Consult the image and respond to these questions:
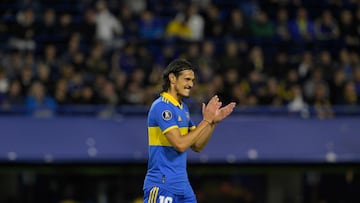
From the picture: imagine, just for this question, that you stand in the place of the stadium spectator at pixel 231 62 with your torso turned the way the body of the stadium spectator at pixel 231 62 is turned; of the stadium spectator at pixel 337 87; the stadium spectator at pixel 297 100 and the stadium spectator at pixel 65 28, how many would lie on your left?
2

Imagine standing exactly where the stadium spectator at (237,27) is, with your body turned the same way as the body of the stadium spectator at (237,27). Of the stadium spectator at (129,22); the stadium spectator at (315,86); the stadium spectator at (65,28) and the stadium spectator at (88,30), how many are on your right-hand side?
3

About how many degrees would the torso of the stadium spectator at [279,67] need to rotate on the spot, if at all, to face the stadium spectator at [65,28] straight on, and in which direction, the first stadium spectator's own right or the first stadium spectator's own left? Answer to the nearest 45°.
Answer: approximately 90° to the first stadium spectator's own right

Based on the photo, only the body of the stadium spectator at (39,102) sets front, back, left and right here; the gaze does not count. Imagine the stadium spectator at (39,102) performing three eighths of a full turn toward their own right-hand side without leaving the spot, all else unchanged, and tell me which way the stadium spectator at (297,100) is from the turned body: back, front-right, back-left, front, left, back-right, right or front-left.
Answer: back-right

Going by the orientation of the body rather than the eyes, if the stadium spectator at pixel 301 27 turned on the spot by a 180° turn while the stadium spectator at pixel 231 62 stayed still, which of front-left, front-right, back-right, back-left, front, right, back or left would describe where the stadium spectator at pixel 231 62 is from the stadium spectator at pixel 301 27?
back-left

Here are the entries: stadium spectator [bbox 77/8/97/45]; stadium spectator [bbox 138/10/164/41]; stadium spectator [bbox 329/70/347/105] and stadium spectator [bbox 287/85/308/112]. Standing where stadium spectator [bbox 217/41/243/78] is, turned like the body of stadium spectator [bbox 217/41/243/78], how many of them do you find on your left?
2

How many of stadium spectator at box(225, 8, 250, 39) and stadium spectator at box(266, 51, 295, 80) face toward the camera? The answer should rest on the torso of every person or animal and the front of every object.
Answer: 2

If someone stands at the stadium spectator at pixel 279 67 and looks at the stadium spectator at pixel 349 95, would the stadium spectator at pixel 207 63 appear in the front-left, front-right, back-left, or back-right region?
back-right

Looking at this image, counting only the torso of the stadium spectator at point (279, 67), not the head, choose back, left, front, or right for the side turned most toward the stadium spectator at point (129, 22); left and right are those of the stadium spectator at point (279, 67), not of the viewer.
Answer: right
